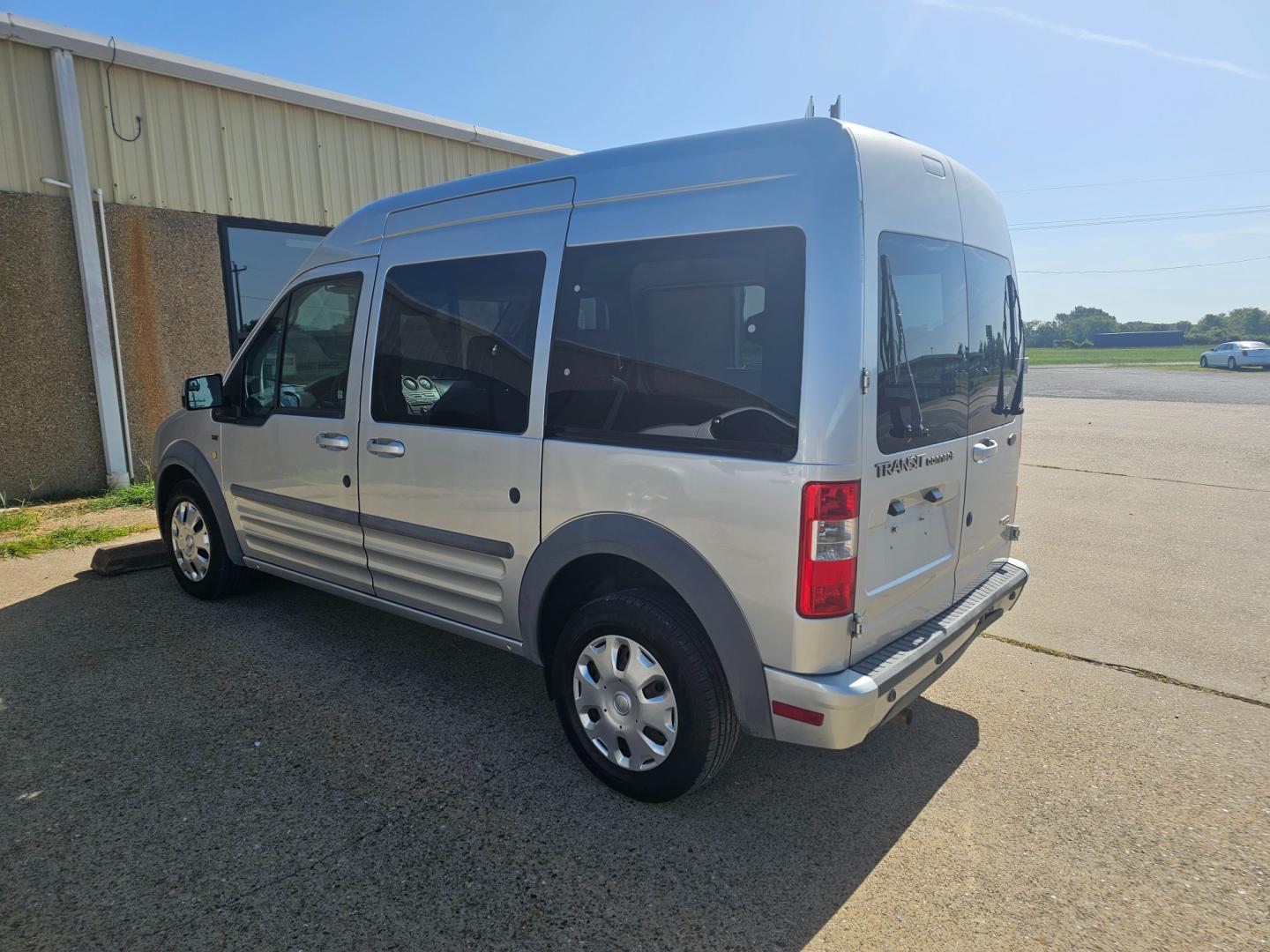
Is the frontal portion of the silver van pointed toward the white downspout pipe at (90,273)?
yes

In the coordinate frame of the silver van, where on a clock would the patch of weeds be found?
The patch of weeds is roughly at 12 o'clock from the silver van.

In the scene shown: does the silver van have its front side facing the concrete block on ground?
yes

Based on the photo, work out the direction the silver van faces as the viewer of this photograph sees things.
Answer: facing away from the viewer and to the left of the viewer

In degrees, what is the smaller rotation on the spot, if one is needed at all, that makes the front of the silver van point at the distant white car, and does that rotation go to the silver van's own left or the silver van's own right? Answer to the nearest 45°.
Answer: approximately 90° to the silver van's own right
